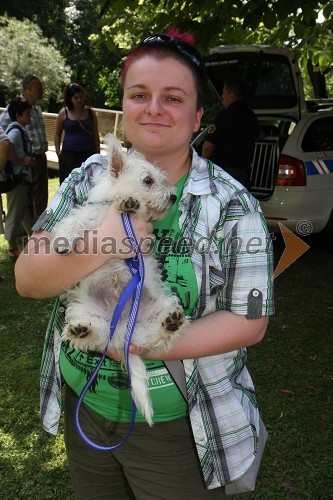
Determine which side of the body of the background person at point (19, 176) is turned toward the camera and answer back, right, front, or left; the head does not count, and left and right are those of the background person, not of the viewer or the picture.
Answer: right

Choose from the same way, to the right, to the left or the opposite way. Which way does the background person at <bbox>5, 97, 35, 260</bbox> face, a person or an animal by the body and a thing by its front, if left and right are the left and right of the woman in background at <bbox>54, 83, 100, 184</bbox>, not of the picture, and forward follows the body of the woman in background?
to the left

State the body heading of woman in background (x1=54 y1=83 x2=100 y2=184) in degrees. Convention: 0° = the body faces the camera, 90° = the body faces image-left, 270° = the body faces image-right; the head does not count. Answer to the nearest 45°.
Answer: approximately 0°

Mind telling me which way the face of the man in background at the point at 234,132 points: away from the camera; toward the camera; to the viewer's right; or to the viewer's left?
to the viewer's left

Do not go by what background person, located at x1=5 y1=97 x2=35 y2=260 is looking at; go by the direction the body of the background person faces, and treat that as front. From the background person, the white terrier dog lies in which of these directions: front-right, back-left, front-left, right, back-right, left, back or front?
right

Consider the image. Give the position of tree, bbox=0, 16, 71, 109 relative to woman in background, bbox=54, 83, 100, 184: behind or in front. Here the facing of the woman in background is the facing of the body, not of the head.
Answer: behind

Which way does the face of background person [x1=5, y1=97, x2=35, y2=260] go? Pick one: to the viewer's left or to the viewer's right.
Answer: to the viewer's right

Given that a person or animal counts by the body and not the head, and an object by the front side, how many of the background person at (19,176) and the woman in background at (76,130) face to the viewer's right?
1

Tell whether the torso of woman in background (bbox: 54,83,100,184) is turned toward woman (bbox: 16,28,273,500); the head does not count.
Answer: yes

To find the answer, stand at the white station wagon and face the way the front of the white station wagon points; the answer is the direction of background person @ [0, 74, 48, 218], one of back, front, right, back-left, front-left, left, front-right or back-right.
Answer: back-left

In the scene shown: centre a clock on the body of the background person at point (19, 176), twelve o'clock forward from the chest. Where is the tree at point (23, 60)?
The tree is roughly at 9 o'clock from the background person.

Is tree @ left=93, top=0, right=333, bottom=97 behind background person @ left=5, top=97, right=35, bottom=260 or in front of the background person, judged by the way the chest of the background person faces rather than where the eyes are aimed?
in front

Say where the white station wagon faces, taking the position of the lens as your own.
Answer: facing away from the viewer and to the right of the viewer
